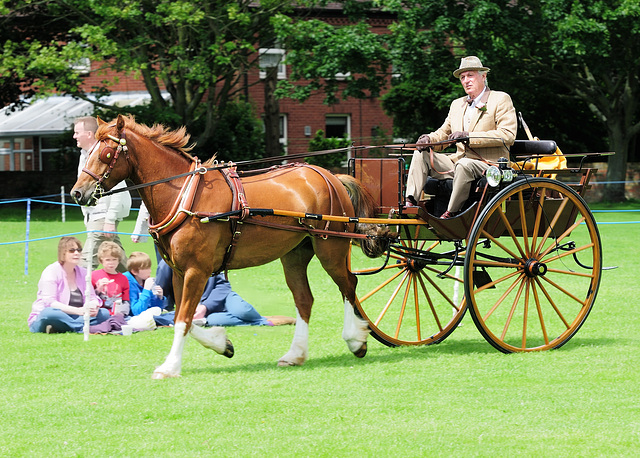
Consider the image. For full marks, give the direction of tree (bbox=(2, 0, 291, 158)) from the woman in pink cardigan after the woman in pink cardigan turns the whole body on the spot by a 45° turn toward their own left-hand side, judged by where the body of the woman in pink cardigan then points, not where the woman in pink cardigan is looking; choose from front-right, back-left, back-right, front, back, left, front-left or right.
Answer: left

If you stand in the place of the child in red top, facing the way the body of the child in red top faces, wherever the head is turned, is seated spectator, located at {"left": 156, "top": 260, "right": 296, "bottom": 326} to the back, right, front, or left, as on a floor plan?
left

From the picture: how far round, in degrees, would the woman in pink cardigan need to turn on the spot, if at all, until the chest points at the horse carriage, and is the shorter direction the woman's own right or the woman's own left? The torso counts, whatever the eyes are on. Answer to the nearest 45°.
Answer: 0° — they already face it

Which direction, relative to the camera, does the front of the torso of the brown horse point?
to the viewer's left

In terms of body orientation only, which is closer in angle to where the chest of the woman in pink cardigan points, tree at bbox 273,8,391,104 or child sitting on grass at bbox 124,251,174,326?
the child sitting on grass

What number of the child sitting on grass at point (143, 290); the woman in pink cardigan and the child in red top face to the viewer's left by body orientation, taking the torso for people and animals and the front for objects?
0

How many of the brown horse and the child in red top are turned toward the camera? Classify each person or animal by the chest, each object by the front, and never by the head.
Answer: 1

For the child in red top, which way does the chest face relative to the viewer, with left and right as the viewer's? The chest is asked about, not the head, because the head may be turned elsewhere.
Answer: facing the viewer

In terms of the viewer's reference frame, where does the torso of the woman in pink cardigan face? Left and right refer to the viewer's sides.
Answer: facing the viewer and to the right of the viewer

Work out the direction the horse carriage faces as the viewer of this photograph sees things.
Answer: facing the viewer and to the left of the viewer
